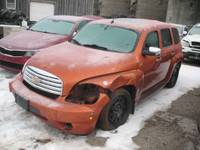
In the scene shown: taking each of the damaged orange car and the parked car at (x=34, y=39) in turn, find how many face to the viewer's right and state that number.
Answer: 0

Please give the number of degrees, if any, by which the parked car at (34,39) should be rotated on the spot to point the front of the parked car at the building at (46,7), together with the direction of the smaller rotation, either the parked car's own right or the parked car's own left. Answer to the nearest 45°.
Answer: approximately 135° to the parked car's own right

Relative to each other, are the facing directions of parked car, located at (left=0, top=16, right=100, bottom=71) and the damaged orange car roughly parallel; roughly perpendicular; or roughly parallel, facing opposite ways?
roughly parallel

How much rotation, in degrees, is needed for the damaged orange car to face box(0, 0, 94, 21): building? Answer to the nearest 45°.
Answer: approximately 135° to its right

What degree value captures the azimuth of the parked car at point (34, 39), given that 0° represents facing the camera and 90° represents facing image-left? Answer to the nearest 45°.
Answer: approximately 45°

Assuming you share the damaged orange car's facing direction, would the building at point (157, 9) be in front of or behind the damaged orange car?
behind

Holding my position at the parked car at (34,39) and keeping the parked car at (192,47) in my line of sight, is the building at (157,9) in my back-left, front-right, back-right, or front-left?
front-left

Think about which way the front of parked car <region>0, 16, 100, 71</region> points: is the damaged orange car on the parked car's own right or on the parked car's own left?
on the parked car's own left

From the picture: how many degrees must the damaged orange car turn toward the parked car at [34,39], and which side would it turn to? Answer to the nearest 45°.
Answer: approximately 90° to its right

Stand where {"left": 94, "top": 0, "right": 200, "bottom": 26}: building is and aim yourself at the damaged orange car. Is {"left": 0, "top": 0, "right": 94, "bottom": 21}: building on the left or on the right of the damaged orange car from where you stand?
right

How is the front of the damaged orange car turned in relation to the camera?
facing the viewer and to the left of the viewer
